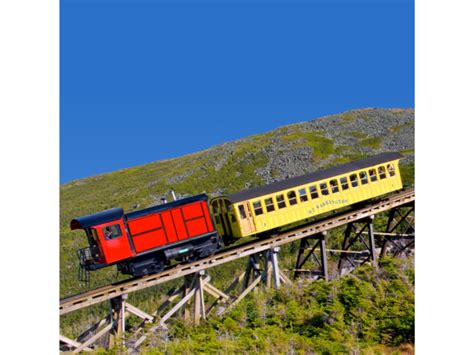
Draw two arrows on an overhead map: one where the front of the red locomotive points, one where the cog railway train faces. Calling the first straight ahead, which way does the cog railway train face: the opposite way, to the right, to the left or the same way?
the same way
